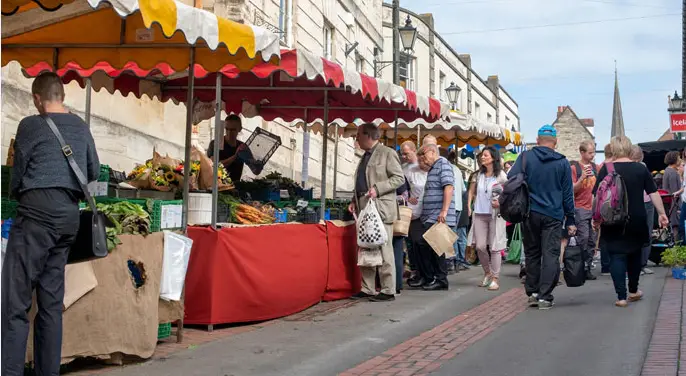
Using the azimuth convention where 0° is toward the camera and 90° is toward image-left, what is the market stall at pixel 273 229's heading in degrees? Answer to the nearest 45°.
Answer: approximately 315°

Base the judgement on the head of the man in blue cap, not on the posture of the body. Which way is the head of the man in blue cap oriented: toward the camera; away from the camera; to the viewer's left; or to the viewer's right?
away from the camera

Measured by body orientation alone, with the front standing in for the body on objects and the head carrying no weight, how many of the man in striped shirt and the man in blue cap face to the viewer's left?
1

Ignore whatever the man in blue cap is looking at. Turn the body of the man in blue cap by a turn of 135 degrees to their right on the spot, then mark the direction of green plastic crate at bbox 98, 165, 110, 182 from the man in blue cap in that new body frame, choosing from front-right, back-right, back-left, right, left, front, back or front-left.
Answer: right

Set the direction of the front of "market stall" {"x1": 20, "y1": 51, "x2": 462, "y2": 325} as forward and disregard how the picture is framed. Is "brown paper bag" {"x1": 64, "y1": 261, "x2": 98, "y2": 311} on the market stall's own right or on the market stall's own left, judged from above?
on the market stall's own right

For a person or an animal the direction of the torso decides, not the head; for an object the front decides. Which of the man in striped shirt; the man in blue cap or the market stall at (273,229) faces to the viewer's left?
the man in striped shirt

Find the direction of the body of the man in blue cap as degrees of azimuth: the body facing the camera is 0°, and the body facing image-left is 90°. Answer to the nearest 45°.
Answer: approximately 180°

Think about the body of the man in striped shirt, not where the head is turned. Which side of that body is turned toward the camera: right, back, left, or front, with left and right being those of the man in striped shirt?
left

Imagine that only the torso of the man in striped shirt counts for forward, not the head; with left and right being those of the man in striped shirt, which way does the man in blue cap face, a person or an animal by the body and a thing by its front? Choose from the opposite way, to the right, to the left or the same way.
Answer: to the right

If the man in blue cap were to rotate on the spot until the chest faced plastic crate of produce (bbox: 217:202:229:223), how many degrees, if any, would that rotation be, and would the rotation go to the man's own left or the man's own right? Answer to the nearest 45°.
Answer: approximately 135° to the man's own left

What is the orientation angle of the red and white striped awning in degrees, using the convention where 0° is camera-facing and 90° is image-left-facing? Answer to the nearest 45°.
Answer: approximately 315°

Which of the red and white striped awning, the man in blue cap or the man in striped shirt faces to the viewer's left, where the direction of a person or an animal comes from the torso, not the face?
the man in striped shirt

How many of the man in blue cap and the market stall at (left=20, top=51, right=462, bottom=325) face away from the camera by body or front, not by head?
1
